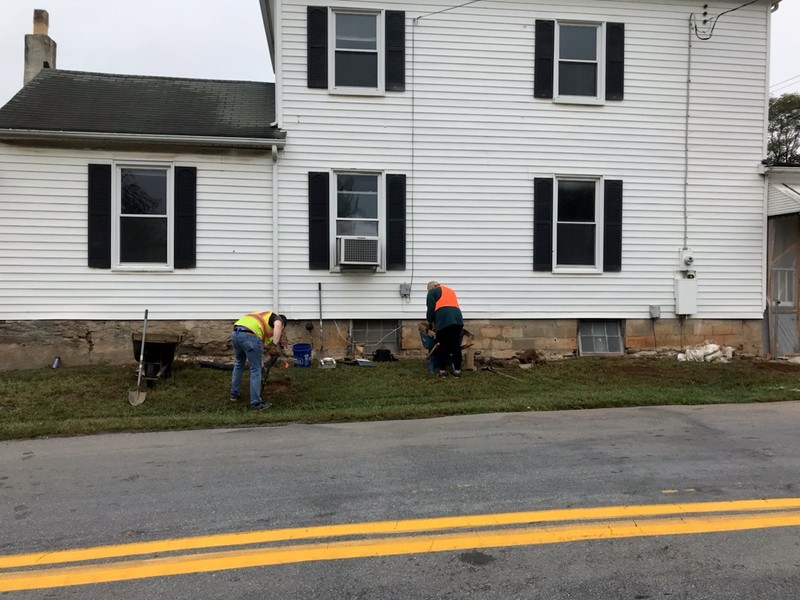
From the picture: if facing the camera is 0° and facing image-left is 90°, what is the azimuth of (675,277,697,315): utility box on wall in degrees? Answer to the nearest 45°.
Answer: approximately 0°

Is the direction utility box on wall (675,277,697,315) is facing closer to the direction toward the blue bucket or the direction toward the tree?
the blue bucket

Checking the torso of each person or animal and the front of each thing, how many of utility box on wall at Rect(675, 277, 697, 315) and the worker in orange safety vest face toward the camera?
1

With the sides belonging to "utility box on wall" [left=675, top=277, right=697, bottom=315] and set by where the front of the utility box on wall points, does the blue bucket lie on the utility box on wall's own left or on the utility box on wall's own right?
on the utility box on wall's own right

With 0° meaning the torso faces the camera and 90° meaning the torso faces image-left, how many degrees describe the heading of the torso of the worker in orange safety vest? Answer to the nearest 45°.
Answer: approximately 135°

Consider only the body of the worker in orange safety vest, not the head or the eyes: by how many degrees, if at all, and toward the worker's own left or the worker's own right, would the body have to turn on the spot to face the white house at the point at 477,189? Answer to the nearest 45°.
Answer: approximately 45° to the worker's own right

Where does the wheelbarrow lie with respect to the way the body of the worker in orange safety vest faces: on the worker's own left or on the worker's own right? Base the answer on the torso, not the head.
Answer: on the worker's own left
